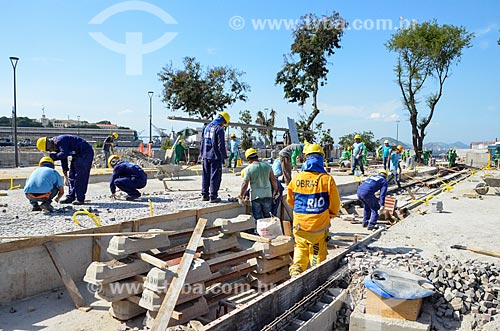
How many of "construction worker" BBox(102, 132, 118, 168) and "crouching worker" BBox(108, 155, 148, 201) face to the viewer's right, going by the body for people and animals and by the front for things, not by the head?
1

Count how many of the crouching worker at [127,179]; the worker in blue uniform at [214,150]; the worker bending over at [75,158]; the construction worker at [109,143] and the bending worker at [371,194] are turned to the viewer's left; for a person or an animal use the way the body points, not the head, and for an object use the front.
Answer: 2

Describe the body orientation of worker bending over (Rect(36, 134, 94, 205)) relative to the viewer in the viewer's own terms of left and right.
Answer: facing to the left of the viewer

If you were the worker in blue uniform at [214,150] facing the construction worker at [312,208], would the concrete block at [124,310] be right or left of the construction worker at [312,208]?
right

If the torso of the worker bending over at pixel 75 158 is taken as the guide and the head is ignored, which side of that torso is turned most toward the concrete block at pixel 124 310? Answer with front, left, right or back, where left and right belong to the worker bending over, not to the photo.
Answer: left

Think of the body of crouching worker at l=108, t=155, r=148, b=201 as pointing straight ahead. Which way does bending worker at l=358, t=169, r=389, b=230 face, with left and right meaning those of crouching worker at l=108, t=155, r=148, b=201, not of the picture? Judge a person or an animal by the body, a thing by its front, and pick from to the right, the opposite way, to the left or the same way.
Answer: the opposite way

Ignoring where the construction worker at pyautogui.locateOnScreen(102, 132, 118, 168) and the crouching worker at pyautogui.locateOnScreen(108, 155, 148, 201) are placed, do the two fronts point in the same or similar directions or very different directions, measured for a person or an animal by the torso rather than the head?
very different directions

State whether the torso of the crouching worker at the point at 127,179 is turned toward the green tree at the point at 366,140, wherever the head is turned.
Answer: no

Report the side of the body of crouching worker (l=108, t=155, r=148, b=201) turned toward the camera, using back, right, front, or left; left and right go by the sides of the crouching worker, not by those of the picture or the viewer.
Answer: left

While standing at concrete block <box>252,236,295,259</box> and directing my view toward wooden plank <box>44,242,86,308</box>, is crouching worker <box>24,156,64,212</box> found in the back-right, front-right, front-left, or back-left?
front-right
